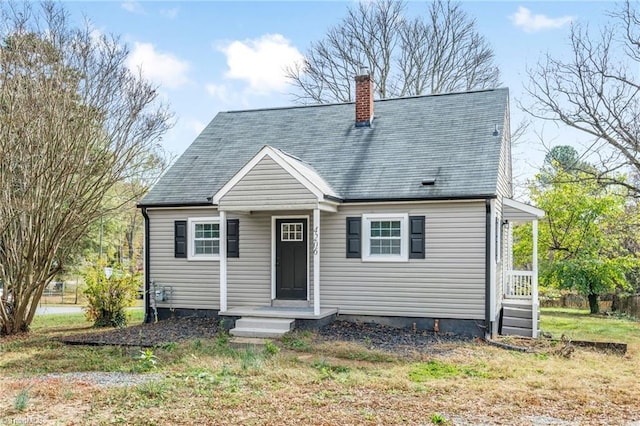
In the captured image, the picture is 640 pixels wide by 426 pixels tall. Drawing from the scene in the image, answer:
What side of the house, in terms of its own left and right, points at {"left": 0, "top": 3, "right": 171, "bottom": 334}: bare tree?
right

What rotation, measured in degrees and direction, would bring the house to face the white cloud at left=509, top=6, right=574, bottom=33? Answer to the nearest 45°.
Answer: approximately 135° to its left

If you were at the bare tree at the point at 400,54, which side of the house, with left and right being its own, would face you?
back

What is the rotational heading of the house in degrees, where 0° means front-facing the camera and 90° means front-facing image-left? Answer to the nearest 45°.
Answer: approximately 0°
